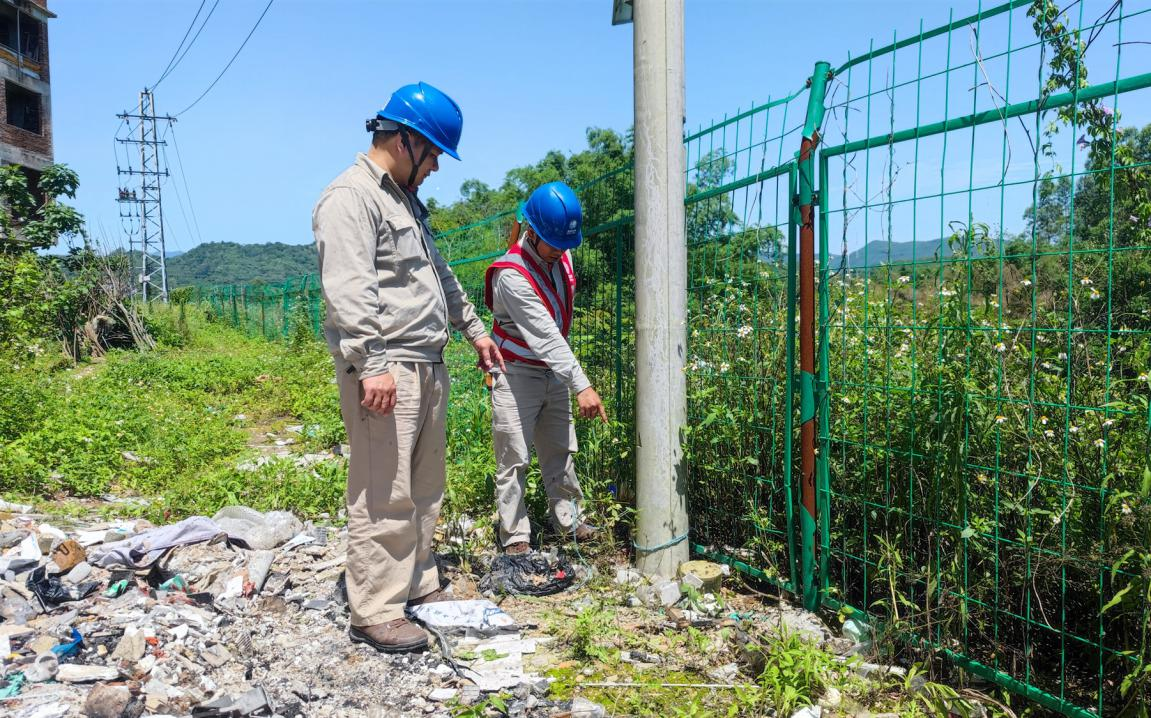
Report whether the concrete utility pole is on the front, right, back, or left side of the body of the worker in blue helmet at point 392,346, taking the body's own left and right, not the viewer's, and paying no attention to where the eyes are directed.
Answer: front

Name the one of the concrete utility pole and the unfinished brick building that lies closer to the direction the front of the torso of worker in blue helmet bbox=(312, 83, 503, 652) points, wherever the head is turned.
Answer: the concrete utility pole

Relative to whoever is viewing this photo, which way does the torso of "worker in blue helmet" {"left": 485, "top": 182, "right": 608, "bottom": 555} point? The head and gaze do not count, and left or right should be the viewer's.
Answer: facing the viewer and to the right of the viewer

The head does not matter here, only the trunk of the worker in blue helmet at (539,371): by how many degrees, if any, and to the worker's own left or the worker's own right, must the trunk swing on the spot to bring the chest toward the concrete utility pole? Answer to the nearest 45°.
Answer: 0° — they already face it

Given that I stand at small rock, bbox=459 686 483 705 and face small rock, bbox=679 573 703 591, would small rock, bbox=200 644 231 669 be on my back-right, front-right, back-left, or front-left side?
back-left

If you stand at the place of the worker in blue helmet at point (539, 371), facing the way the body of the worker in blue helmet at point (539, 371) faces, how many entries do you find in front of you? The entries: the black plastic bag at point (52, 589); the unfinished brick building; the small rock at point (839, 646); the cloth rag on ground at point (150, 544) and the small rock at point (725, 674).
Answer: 2

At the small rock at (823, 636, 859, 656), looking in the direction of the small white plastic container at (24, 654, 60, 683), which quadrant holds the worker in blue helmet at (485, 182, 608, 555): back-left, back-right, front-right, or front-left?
front-right

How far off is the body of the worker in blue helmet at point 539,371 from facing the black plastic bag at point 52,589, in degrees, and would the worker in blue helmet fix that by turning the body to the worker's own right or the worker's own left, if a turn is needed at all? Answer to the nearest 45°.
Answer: approximately 135° to the worker's own right

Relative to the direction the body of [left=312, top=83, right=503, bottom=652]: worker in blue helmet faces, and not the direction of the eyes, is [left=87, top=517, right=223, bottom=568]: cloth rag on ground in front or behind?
behind

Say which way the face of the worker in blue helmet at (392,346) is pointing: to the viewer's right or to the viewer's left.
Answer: to the viewer's right

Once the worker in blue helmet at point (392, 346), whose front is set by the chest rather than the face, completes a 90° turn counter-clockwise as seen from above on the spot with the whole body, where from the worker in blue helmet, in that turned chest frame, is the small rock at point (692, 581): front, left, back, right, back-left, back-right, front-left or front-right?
right

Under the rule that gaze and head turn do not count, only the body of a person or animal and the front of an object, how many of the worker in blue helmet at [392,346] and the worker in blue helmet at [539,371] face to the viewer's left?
0

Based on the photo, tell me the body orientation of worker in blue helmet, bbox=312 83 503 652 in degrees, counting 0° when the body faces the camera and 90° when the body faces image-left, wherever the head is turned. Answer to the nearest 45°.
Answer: approximately 270°
